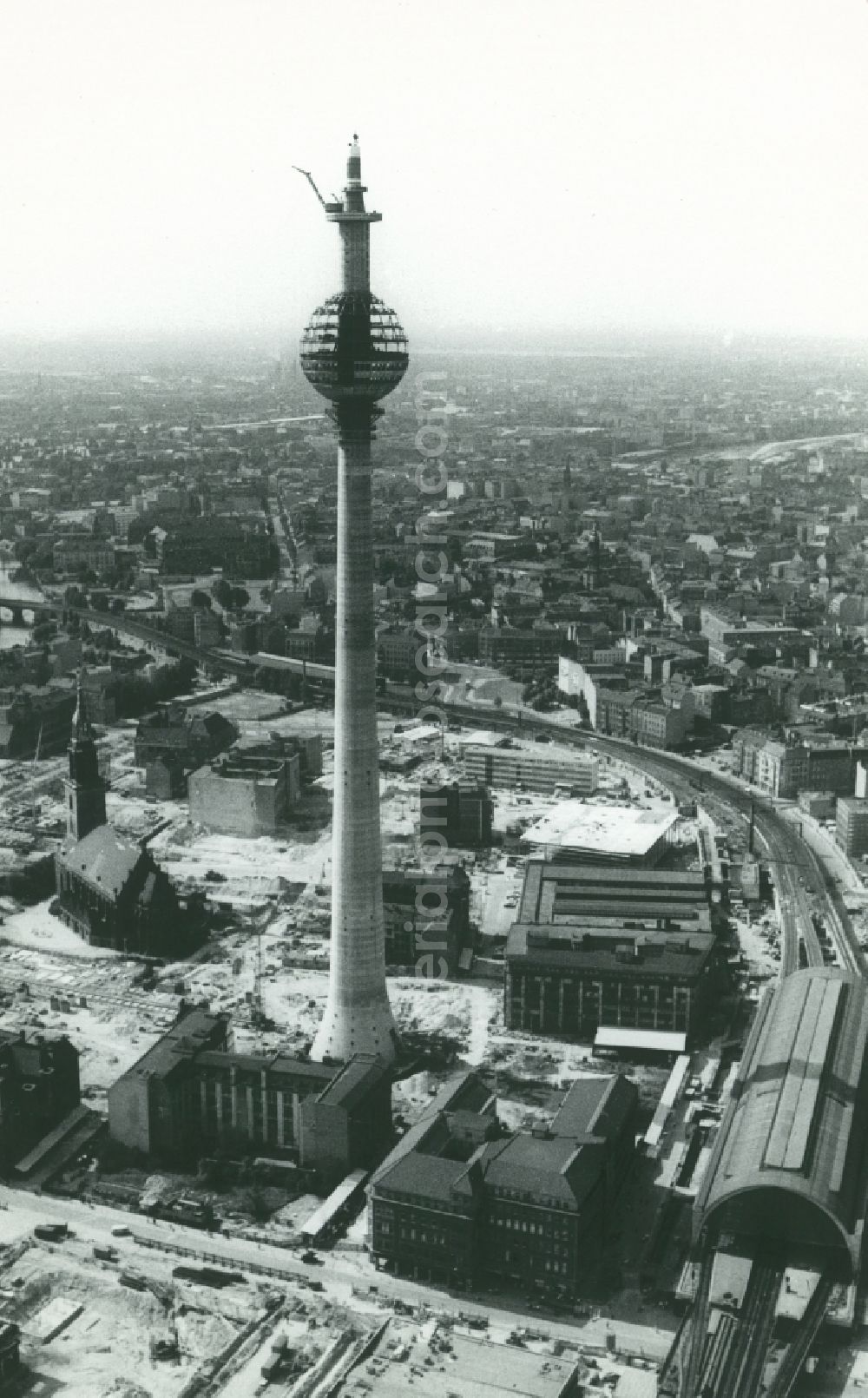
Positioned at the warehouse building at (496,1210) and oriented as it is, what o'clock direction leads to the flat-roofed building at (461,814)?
The flat-roofed building is roughly at 6 o'clock from the warehouse building.

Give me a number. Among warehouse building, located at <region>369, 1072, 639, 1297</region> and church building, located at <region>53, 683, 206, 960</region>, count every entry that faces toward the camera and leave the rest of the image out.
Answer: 1

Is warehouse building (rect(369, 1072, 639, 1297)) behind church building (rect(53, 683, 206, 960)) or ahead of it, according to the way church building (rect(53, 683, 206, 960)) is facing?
behind

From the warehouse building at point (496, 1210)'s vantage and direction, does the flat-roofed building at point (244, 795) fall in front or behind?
behind

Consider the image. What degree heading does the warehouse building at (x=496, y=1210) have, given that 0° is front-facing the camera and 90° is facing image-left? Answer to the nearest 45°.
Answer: approximately 0°

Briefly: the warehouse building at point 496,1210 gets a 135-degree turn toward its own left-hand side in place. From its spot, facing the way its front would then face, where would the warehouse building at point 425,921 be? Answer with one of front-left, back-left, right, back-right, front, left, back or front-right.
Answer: front-left

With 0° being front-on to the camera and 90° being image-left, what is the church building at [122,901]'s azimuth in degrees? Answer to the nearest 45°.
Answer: approximately 135°

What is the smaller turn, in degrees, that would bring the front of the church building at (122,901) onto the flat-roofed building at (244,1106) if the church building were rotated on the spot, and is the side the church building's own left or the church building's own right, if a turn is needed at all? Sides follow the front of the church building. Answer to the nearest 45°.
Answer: approximately 135° to the church building's own left

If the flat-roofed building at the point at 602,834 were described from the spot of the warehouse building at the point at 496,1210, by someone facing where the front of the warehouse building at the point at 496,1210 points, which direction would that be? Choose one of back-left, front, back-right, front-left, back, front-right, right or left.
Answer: back

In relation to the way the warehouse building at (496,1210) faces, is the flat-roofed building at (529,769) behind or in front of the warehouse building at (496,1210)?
behind

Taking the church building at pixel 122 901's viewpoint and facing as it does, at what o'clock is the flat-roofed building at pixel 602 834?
The flat-roofed building is roughly at 4 o'clock from the church building.
